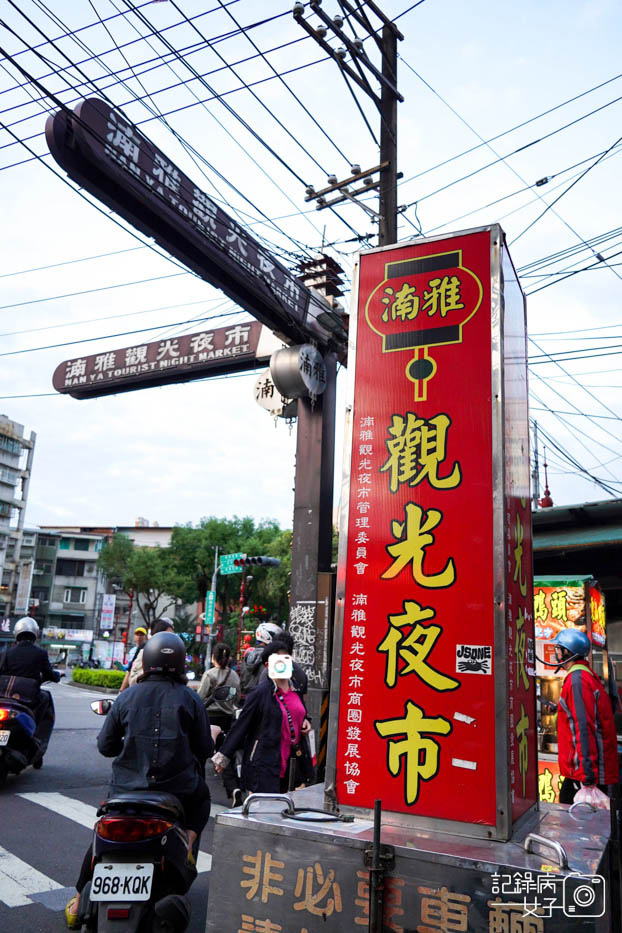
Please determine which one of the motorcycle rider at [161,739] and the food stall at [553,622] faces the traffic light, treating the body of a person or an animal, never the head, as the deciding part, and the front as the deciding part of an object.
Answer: the motorcycle rider

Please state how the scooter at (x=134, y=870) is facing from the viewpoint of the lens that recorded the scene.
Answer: facing away from the viewer

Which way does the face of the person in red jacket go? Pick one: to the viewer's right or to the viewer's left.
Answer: to the viewer's left

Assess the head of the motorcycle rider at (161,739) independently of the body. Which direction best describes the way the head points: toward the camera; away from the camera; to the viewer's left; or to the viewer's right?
away from the camera

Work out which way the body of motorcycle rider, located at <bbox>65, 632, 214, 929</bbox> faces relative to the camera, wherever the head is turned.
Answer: away from the camera

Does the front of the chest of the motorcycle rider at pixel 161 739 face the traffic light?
yes

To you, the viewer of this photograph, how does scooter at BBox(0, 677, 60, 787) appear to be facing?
facing away from the viewer

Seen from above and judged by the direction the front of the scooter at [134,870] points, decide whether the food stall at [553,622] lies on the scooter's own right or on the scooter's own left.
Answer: on the scooter's own right

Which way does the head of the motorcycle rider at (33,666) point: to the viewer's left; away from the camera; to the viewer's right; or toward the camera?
away from the camera

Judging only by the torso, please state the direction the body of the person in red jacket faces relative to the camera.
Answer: to the viewer's left
